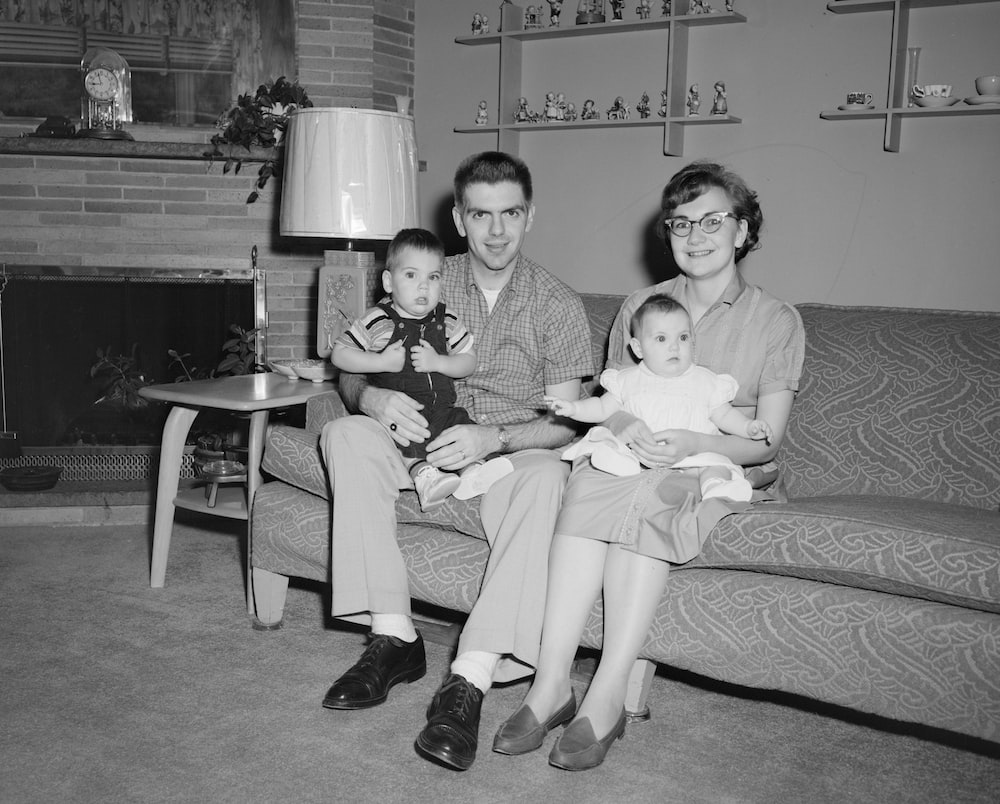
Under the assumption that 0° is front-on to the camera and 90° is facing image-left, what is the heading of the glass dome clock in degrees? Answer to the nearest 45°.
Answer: approximately 0°

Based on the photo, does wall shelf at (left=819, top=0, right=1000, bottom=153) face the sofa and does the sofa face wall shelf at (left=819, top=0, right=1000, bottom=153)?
no

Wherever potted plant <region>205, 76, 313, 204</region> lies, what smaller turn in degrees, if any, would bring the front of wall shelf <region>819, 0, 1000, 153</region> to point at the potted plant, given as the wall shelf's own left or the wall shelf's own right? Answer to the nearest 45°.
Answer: approximately 90° to the wall shelf's own right

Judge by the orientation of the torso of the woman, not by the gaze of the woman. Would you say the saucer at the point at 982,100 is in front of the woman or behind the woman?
behind

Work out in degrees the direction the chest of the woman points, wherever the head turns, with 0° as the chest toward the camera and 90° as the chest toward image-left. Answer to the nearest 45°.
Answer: approximately 45°

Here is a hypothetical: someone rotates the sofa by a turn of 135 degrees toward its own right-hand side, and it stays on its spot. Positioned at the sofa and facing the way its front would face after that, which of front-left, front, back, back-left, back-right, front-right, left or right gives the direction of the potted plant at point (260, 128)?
front-left

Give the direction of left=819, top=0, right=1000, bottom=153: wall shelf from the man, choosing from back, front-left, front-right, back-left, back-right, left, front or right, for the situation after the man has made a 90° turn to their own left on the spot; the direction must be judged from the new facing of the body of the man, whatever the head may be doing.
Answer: left

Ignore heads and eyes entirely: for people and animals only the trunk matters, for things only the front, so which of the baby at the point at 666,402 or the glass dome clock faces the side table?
the glass dome clock

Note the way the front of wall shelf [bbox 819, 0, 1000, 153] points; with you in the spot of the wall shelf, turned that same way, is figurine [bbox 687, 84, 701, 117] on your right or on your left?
on your right

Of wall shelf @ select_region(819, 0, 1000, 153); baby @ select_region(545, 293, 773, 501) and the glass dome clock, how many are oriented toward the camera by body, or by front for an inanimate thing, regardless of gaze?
3

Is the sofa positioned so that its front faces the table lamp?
no

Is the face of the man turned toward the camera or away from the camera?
toward the camera

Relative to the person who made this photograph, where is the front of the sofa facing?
facing the viewer and to the left of the viewer

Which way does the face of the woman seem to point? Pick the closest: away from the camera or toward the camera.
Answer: toward the camera

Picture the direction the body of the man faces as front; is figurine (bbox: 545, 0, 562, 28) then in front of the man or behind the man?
behind

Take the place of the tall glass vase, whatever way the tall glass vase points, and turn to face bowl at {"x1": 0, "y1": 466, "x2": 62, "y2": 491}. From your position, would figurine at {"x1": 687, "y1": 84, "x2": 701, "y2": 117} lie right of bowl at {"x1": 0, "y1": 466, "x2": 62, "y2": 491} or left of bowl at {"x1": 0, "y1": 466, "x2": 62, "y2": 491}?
right

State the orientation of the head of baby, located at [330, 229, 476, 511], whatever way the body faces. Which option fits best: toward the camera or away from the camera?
toward the camera
